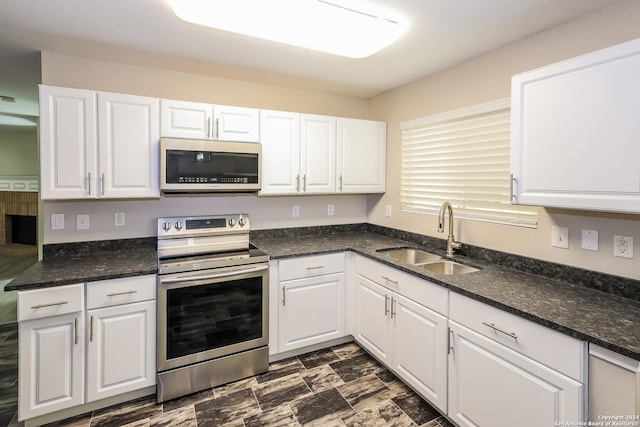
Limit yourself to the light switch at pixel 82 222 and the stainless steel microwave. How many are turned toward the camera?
2

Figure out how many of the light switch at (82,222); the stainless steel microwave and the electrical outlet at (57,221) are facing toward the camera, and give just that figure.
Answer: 3

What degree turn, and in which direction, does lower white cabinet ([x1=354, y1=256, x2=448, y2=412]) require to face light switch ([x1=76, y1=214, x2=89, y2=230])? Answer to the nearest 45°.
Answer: approximately 45° to its right

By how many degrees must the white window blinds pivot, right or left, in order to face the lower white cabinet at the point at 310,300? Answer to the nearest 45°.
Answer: approximately 45° to its right

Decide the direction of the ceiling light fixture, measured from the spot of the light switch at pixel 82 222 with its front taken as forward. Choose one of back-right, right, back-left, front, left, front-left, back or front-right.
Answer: front-left

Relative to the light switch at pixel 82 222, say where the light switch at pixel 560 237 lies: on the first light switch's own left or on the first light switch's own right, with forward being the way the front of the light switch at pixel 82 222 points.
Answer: on the first light switch's own left

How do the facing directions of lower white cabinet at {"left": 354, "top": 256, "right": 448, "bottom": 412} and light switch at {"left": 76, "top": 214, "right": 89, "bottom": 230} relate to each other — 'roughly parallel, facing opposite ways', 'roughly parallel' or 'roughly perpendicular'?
roughly perpendicular

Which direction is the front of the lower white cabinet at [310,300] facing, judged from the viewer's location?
facing the viewer and to the right of the viewer

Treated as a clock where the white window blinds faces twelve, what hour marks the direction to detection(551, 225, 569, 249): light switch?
The light switch is roughly at 9 o'clock from the white window blinds.

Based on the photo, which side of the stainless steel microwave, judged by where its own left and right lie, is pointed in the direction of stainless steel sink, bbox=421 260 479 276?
left

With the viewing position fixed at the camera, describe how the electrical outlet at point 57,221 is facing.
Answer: facing the viewer

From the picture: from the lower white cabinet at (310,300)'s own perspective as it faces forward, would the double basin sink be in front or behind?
in front

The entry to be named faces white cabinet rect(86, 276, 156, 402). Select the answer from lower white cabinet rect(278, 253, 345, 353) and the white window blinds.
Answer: the white window blinds

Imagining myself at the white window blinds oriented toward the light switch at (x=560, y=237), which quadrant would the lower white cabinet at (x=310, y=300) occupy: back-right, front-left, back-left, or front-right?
back-right

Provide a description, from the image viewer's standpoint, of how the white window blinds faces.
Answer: facing the viewer and to the left of the viewer

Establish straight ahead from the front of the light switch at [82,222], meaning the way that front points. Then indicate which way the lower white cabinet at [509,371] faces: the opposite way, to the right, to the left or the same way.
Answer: to the right

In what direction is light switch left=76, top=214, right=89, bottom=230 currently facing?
toward the camera
